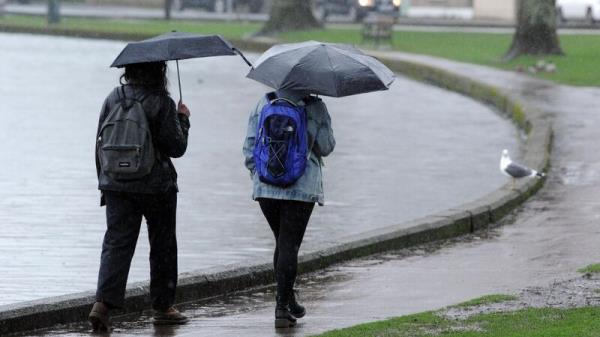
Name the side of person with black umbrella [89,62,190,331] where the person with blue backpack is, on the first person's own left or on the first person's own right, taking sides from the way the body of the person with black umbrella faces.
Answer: on the first person's own right

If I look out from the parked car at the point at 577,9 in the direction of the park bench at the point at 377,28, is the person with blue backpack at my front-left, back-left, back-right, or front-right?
front-left

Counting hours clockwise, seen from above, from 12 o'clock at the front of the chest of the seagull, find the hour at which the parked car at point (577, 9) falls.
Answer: The parked car is roughly at 3 o'clock from the seagull.

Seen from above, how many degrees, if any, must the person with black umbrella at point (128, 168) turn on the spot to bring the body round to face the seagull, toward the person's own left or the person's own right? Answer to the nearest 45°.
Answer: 0° — they already face it

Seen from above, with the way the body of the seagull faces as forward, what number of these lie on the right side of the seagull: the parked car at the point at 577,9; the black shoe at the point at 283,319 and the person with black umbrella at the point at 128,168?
1

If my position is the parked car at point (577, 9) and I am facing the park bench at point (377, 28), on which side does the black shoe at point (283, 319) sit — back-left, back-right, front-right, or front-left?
front-left

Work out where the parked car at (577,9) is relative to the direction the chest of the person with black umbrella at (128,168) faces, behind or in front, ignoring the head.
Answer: in front

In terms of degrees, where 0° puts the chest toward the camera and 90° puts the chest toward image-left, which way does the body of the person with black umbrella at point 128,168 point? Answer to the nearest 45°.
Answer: approximately 225°

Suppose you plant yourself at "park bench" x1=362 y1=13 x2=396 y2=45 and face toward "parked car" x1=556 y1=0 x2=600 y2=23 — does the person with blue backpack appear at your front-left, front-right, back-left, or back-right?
back-right

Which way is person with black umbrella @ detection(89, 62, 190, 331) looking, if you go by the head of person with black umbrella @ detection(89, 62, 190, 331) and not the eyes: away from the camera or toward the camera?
away from the camera
